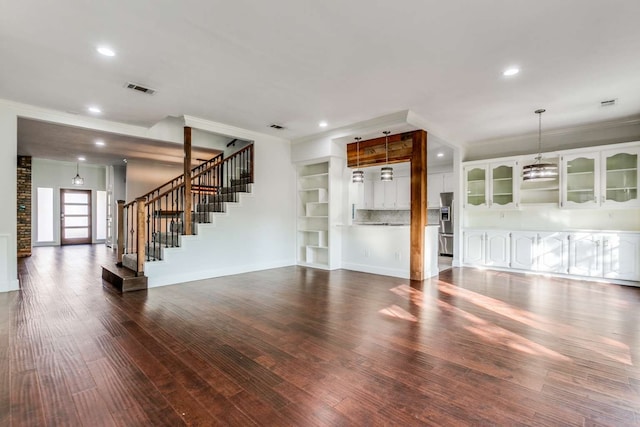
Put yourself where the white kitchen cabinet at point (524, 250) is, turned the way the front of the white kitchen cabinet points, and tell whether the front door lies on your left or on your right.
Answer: on your right

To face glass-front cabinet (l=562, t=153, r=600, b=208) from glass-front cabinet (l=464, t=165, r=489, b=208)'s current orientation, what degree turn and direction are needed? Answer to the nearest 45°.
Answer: approximately 90° to its left

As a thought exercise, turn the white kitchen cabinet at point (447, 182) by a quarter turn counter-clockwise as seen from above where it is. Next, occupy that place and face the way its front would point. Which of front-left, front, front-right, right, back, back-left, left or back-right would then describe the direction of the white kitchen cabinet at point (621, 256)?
front-right

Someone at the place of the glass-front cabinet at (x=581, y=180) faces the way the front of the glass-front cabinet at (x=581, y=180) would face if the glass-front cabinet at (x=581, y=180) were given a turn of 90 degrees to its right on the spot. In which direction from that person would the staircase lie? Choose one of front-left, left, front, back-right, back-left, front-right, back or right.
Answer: front-left

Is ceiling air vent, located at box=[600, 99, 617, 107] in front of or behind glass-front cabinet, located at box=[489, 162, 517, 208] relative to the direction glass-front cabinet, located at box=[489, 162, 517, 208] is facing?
in front

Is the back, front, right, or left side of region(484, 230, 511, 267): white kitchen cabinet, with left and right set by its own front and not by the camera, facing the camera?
front

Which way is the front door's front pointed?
toward the camera

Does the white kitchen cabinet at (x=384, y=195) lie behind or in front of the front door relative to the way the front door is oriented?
in front

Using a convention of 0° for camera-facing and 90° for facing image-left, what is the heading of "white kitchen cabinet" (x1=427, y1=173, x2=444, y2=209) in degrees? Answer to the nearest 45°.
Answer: approximately 0°

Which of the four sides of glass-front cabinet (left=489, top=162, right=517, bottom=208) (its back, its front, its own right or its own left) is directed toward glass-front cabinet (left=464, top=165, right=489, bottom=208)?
right

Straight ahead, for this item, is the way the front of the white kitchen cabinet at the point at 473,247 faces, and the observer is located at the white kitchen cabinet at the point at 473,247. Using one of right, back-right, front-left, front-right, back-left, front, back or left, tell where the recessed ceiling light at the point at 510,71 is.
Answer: front

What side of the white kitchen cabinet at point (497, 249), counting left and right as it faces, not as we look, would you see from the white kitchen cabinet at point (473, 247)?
right

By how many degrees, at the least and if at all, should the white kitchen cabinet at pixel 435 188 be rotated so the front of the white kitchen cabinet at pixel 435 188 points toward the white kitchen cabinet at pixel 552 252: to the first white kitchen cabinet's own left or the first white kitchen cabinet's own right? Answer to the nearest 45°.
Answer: approximately 45° to the first white kitchen cabinet's own left
